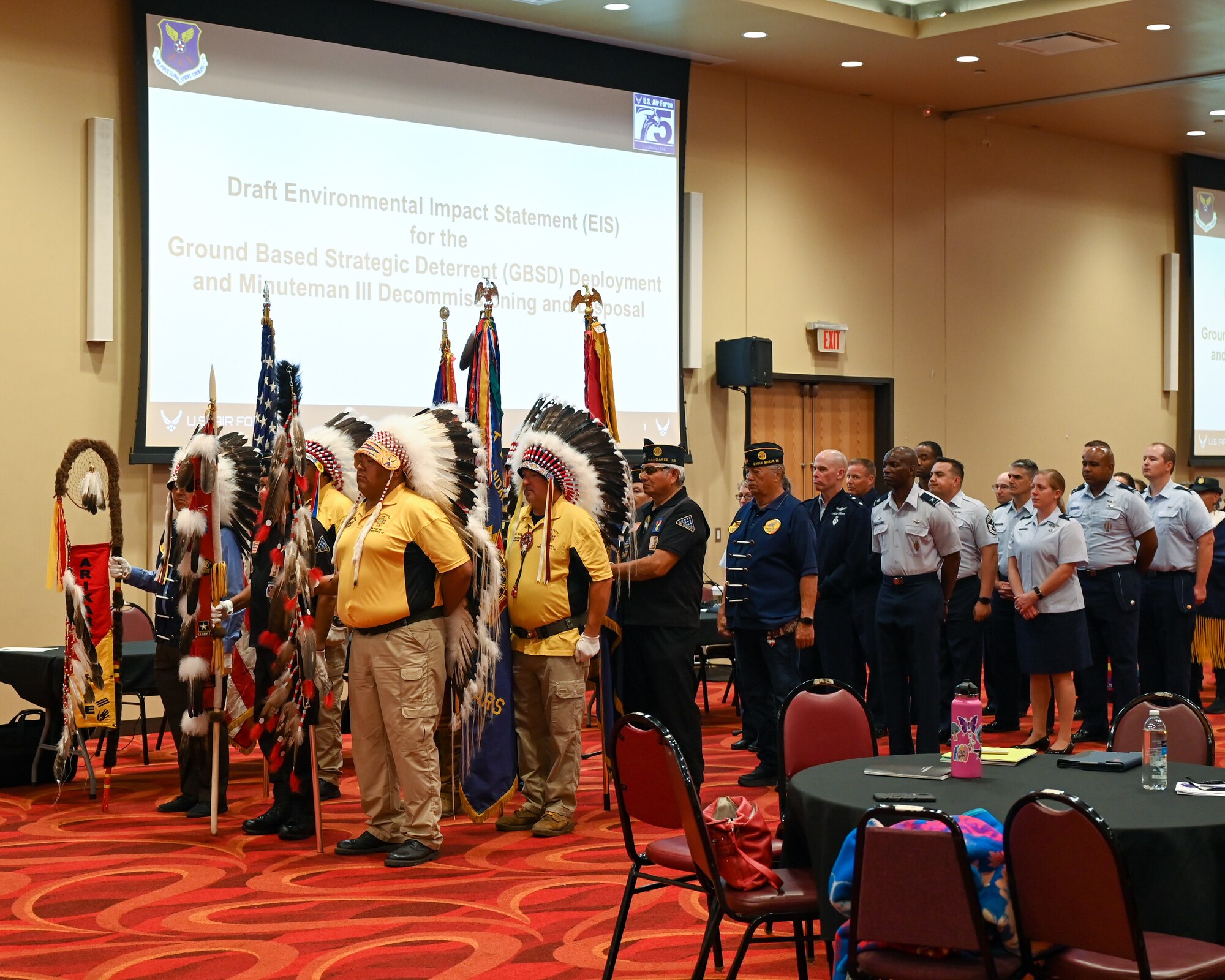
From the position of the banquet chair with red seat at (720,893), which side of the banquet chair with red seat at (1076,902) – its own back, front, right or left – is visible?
left

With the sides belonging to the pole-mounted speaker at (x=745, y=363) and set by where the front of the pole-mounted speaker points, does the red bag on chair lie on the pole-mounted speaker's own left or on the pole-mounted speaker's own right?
on the pole-mounted speaker's own right

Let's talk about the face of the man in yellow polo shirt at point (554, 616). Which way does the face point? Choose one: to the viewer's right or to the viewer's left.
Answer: to the viewer's left

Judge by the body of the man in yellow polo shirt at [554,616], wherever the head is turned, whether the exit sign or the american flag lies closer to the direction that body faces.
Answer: the american flag

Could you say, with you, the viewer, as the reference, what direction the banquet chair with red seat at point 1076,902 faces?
facing away from the viewer and to the right of the viewer

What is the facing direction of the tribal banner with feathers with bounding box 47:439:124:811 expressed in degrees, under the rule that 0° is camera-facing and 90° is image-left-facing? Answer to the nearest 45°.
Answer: approximately 0°
